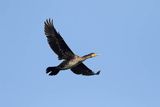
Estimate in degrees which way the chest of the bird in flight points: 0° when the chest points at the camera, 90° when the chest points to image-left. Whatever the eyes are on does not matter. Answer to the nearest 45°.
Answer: approximately 270°
